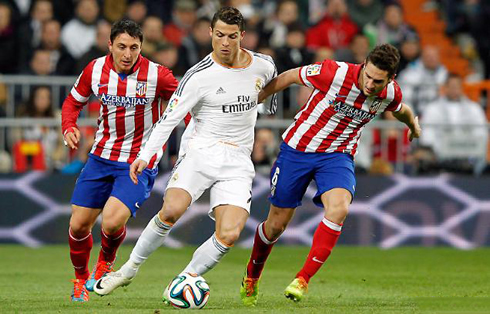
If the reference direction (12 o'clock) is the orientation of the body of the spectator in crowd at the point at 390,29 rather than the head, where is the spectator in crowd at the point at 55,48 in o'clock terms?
the spectator in crowd at the point at 55,48 is roughly at 2 o'clock from the spectator in crowd at the point at 390,29.

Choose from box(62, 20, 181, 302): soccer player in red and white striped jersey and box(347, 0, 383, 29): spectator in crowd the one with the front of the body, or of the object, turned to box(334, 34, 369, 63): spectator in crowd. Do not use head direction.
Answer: box(347, 0, 383, 29): spectator in crowd

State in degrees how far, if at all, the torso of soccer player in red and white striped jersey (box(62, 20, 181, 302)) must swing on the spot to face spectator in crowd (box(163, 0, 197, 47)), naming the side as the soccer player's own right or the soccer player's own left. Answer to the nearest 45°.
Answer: approximately 180°

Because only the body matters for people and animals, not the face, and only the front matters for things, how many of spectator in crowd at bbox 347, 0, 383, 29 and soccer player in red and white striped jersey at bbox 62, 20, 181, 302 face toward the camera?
2

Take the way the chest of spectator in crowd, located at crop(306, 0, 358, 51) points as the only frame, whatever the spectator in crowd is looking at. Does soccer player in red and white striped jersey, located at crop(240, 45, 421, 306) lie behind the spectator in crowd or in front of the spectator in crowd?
in front
